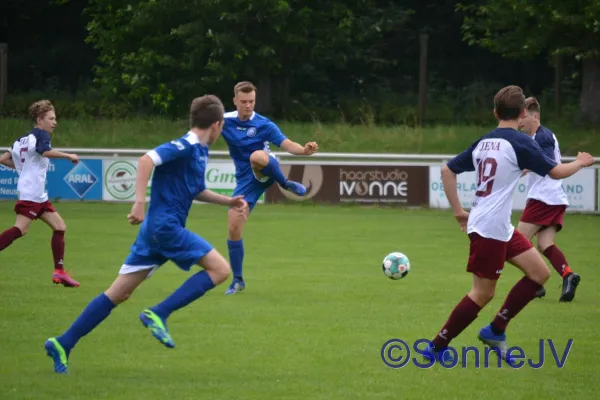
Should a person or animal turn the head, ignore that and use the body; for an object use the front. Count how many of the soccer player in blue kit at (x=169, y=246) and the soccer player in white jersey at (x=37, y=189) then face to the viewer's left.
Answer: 0

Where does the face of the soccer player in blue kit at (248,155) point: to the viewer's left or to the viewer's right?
to the viewer's right

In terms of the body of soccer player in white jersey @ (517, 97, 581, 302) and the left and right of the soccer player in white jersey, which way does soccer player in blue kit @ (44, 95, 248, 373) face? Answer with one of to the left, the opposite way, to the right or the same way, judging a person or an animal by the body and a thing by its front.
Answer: the opposite way

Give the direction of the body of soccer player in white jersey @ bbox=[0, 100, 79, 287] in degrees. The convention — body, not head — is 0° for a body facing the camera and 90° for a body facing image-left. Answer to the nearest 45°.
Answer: approximately 225°

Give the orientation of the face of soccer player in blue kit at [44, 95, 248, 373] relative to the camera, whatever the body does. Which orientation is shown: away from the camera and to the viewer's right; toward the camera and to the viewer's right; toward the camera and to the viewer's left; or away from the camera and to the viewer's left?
away from the camera and to the viewer's right

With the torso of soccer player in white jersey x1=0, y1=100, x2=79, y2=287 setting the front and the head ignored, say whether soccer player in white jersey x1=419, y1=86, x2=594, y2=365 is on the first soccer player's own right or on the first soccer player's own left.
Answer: on the first soccer player's own right
